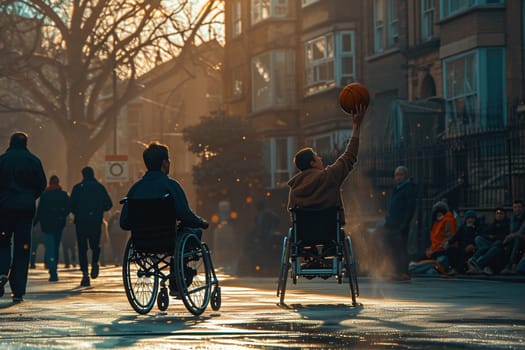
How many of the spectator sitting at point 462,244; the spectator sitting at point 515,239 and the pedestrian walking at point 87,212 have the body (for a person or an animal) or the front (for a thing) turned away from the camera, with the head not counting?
1

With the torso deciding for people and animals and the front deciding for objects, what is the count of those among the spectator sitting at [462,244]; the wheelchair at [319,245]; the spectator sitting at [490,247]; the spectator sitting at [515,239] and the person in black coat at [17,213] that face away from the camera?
2

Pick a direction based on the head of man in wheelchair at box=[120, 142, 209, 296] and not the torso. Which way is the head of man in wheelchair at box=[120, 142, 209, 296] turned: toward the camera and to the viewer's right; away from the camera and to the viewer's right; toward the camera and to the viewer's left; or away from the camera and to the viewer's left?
away from the camera and to the viewer's right

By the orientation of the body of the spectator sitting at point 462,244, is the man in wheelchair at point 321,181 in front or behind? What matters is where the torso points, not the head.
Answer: in front

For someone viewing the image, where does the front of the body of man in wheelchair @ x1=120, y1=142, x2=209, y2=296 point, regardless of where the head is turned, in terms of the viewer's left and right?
facing away from the viewer and to the right of the viewer

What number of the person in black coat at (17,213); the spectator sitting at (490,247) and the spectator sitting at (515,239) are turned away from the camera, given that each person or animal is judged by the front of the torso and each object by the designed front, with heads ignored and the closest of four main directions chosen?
1

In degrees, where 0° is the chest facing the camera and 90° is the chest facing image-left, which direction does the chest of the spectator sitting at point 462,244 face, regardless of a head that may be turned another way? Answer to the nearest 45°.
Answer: approximately 45°

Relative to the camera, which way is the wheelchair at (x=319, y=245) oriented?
away from the camera

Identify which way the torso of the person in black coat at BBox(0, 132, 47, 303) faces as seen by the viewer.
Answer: away from the camera

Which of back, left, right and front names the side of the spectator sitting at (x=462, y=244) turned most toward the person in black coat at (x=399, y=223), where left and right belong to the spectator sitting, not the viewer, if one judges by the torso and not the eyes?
front

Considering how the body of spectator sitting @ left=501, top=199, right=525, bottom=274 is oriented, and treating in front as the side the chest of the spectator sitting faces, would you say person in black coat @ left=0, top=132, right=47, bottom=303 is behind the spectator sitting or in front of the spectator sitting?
in front

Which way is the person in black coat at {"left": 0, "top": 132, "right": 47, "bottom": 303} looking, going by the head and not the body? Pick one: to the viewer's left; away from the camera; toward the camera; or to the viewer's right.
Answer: away from the camera

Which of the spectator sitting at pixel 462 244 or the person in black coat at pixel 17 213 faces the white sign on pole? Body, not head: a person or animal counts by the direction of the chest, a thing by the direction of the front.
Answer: the person in black coat

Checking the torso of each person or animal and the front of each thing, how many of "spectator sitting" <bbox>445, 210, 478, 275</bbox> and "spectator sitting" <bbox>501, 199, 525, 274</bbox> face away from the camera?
0

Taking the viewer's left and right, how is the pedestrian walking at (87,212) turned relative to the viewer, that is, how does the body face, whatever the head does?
facing away from the viewer
